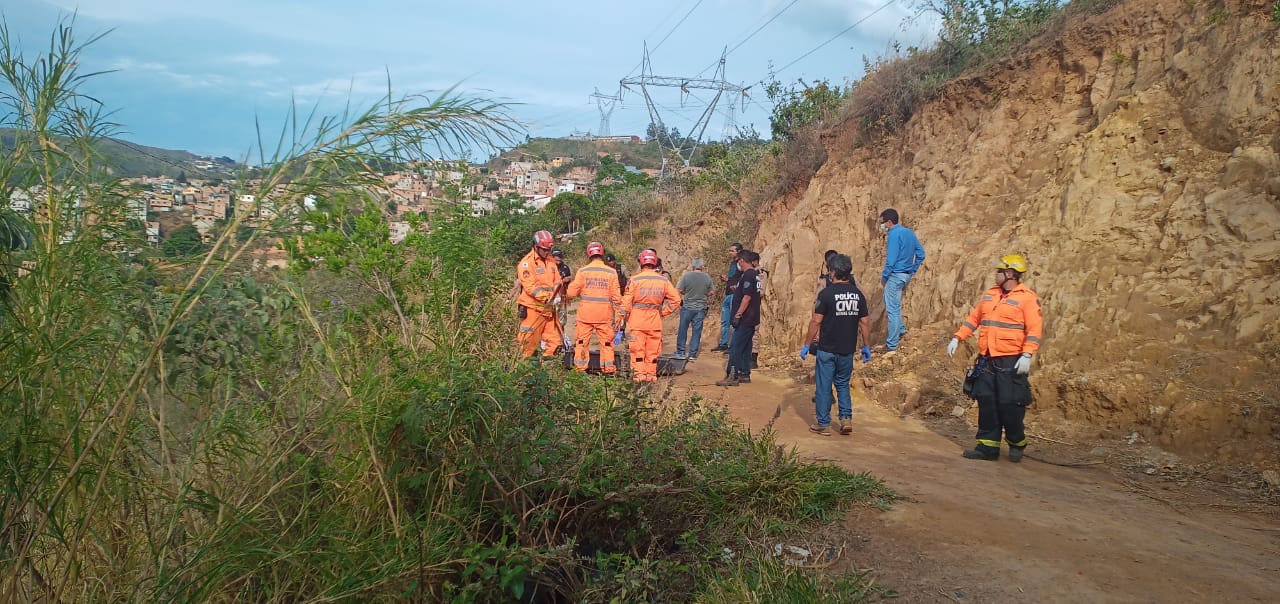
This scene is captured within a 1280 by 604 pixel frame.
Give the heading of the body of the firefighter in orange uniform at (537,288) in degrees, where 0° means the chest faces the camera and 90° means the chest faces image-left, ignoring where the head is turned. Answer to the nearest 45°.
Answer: approximately 315°

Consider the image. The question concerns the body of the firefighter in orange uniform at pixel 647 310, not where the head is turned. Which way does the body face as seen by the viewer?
away from the camera

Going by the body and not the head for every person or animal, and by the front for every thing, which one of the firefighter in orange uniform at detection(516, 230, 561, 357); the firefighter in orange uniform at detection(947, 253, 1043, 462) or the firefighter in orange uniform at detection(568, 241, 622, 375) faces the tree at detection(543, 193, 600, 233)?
the firefighter in orange uniform at detection(568, 241, 622, 375)

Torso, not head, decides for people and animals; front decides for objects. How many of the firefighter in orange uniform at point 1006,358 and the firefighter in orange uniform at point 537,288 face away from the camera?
0

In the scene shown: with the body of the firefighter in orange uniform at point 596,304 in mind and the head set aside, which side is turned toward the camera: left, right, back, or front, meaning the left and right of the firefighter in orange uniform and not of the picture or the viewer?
back

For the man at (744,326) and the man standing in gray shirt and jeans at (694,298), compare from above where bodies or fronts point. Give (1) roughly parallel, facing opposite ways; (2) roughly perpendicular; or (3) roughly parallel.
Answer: roughly perpendicular

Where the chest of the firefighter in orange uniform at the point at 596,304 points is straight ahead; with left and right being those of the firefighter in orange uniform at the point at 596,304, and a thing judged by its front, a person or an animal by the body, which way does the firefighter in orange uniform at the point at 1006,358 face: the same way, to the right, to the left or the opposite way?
to the left

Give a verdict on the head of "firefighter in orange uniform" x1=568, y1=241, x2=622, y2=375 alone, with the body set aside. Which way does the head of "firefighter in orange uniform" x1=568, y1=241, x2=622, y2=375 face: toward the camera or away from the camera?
away from the camera

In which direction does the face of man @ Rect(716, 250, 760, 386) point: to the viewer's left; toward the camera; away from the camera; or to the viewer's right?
to the viewer's left

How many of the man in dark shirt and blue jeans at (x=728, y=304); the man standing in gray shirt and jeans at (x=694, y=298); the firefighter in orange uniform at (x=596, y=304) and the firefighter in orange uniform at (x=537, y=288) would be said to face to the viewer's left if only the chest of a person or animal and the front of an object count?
1

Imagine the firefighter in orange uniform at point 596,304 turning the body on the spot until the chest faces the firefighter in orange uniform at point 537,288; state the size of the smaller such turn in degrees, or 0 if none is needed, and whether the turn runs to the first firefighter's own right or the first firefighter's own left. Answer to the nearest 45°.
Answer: approximately 90° to the first firefighter's own left

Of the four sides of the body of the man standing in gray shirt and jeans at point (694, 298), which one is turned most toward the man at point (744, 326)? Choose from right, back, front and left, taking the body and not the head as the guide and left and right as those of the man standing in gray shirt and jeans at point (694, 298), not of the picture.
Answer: back
